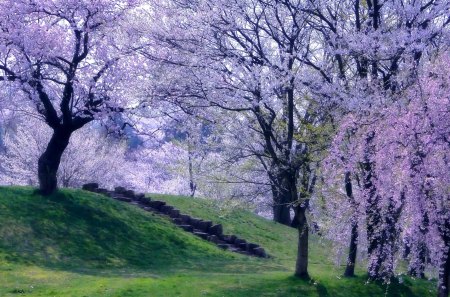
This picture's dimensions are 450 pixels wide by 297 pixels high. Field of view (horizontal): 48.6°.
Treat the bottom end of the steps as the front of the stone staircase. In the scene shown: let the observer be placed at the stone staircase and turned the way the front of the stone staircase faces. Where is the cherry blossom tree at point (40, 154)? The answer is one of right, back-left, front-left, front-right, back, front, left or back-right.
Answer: back-left

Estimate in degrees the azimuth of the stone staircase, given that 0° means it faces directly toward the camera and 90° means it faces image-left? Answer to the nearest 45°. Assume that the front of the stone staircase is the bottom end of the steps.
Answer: approximately 270°
